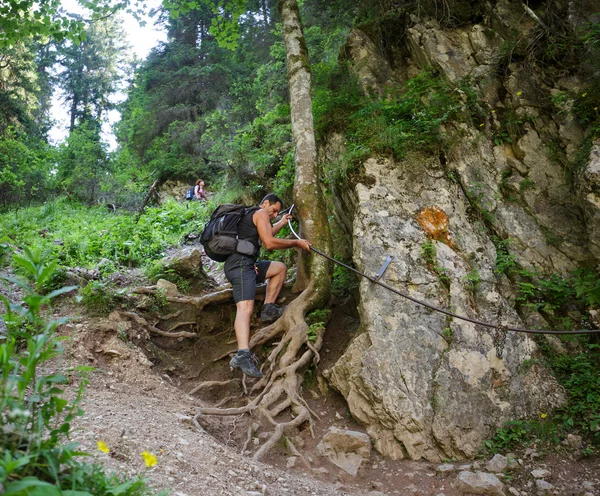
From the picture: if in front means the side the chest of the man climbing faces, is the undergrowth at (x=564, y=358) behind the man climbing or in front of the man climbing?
in front

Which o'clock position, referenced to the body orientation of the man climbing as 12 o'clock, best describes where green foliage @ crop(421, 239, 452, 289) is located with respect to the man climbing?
The green foliage is roughly at 12 o'clock from the man climbing.

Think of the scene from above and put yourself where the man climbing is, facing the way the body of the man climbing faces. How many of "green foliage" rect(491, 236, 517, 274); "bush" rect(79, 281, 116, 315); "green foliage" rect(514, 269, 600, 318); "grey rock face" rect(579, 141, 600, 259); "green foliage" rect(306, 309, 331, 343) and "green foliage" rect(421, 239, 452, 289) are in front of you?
5

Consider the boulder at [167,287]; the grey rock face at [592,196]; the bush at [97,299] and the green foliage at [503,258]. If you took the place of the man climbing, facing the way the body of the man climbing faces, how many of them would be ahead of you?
2

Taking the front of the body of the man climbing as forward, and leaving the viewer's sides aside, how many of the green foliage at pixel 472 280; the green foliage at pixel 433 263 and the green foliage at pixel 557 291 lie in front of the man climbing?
3

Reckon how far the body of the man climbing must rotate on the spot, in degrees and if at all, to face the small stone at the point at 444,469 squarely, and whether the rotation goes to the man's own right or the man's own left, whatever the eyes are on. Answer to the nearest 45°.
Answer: approximately 45° to the man's own right

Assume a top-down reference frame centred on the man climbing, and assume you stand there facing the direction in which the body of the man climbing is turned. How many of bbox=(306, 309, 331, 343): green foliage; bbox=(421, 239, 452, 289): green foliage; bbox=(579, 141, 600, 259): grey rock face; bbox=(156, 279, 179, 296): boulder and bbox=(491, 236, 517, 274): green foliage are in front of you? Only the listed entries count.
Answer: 4

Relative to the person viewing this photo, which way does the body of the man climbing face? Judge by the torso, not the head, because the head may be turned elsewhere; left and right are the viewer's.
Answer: facing to the right of the viewer

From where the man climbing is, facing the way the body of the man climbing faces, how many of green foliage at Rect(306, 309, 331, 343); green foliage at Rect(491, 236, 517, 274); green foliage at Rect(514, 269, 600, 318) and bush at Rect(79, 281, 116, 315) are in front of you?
3

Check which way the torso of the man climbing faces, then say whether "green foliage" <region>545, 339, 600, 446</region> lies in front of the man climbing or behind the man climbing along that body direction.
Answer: in front

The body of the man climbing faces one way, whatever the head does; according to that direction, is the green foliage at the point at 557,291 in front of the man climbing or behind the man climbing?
in front

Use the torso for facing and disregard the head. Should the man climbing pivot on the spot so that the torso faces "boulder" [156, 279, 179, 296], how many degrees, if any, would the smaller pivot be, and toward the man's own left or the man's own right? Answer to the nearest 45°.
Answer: approximately 135° to the man's own left
